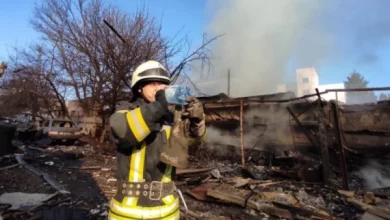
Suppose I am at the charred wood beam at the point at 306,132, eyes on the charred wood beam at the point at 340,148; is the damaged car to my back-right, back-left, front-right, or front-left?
back-right

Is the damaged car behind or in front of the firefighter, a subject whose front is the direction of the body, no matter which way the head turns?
behind

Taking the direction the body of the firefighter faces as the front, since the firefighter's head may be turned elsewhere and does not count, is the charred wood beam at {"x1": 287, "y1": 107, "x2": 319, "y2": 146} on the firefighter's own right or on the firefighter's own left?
on the firefighter's own left

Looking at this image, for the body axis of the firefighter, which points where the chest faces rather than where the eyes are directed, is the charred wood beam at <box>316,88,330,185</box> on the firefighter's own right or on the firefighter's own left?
on the firefighter's own left

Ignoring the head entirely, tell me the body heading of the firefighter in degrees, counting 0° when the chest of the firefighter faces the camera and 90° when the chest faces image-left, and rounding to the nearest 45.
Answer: approximately 315°
